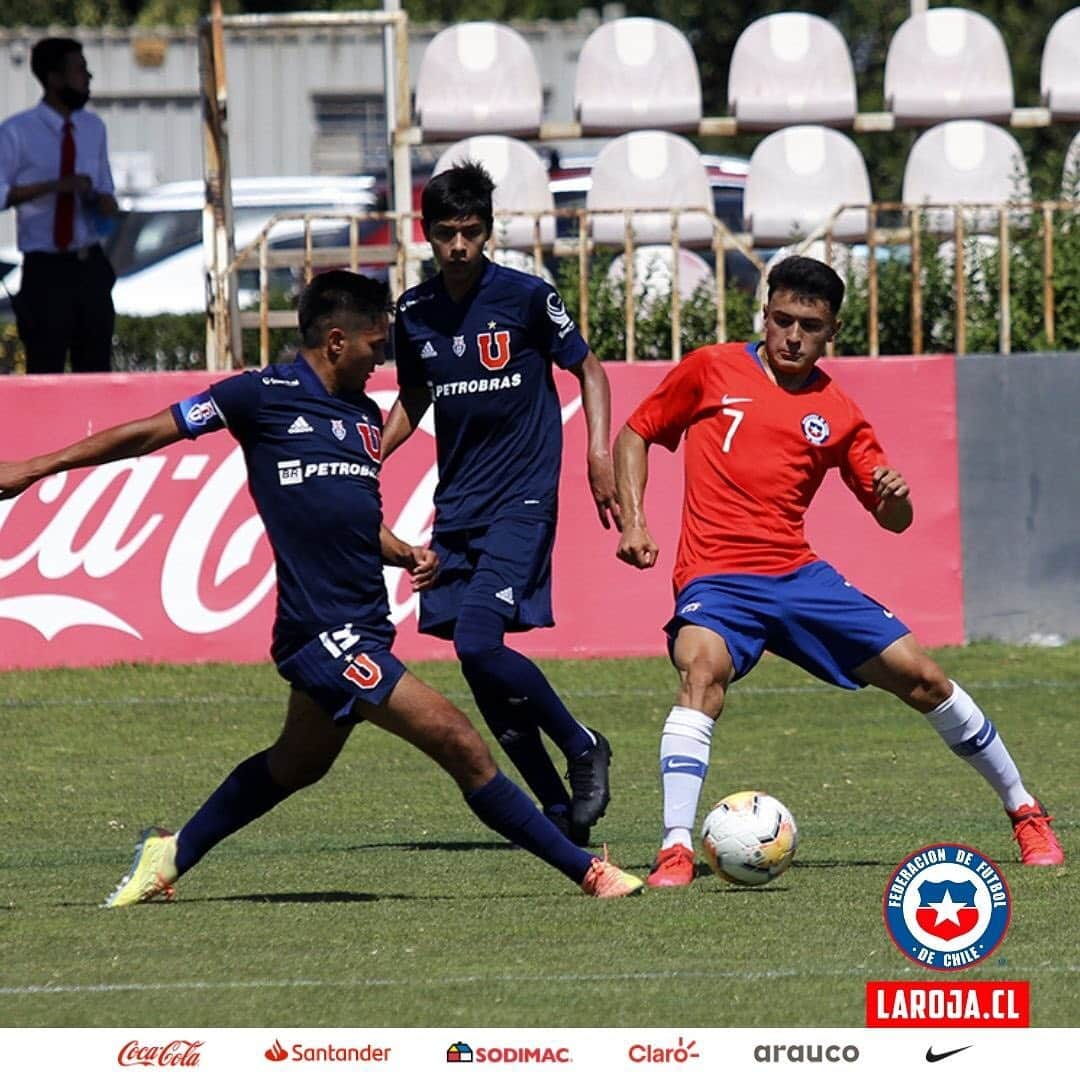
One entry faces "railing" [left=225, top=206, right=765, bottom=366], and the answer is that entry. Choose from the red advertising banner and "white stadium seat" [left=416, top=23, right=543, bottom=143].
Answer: the white stadium seat

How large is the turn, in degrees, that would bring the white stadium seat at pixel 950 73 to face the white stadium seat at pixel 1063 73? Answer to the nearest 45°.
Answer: approximately 90° to its left

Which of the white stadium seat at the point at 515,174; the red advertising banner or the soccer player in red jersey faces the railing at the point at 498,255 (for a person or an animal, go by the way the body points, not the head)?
the white stadium seat

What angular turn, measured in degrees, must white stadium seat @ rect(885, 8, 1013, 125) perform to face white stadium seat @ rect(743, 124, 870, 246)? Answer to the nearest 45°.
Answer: approximately 45° to its right

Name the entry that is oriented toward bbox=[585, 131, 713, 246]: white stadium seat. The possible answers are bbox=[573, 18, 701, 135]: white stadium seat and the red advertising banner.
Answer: bbox=[573, 18, 701, 135]: white stadium seat

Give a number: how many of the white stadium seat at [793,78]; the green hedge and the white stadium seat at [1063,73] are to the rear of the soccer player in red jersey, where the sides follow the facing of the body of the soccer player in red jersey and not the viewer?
3

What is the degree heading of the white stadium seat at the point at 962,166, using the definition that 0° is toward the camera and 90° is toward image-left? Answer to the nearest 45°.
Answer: approximately 0°

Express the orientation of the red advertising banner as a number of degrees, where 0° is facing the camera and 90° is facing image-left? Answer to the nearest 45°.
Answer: approximately 0°

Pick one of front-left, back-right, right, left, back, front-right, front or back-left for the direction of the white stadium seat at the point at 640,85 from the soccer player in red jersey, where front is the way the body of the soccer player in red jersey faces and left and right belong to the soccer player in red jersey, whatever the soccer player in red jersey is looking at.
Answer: back
